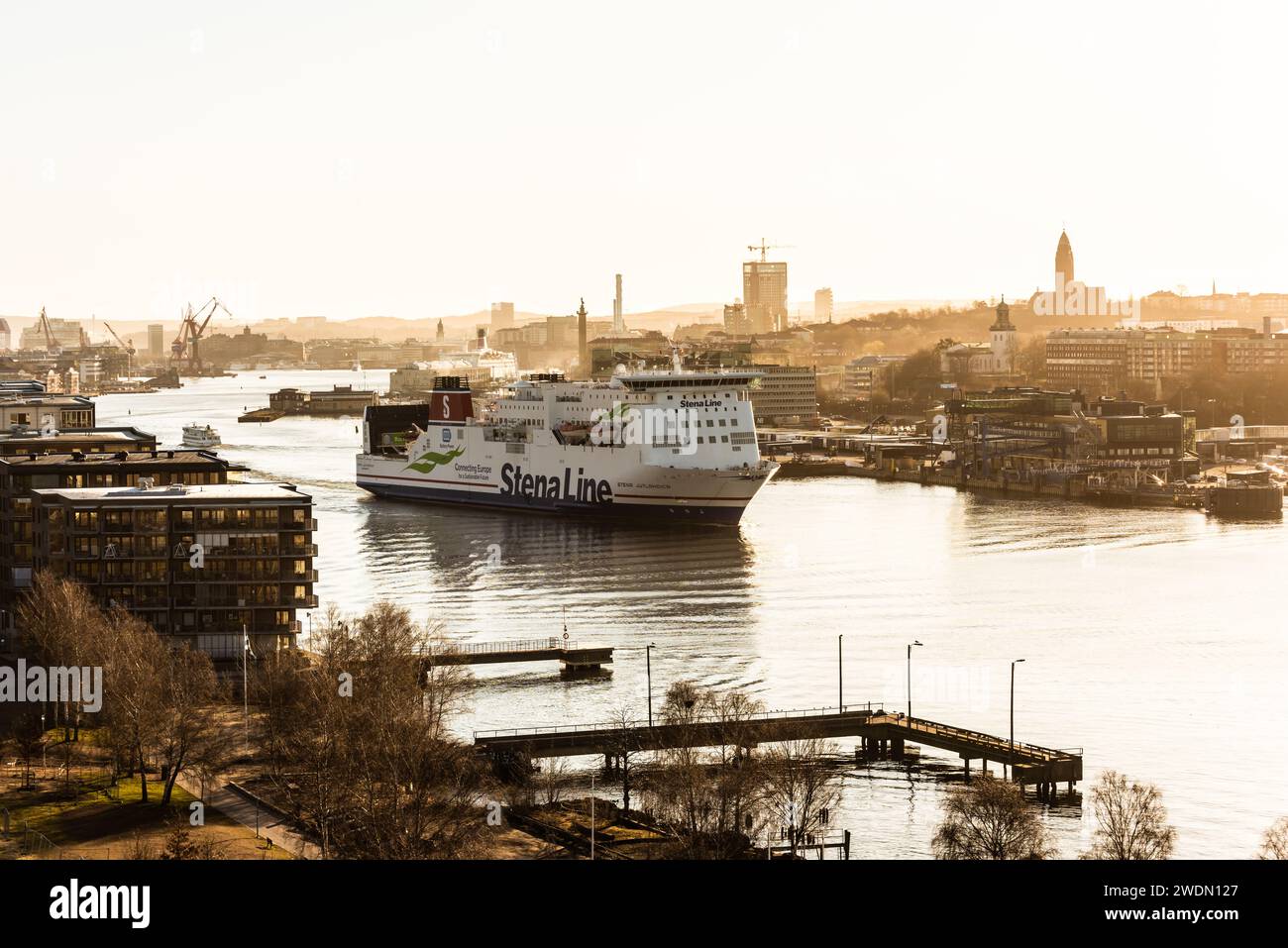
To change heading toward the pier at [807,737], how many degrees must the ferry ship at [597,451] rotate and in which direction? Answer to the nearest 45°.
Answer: approximately 45° to its right

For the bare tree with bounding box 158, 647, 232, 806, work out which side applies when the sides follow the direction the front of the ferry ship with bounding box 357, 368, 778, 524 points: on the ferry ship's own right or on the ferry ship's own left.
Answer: on the ferry ship's own right

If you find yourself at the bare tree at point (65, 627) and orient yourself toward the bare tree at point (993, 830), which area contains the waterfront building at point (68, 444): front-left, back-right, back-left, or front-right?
back-left

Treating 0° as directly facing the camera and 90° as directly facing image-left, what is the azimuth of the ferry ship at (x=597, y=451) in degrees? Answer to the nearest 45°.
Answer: approximately 315°

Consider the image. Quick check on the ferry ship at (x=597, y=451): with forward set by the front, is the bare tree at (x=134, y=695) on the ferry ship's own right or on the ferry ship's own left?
on the ferry ship's own right

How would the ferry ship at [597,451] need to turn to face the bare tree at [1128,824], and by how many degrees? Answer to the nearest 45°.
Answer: approximately 45° to its right

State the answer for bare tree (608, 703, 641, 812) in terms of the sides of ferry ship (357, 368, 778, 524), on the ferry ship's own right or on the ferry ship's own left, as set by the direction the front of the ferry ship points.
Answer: on the ferry ship's own right
